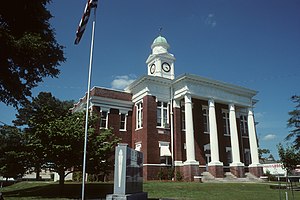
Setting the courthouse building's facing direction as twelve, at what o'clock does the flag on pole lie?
The flag on pole is roughly at 2 o'clock from the courthouse building.

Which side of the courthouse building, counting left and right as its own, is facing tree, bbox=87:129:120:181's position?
right

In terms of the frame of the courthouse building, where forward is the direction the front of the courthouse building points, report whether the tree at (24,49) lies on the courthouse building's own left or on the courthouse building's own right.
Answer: on the courthouse building's own right

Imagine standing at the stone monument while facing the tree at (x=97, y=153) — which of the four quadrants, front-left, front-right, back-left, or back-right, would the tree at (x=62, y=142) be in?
front-left

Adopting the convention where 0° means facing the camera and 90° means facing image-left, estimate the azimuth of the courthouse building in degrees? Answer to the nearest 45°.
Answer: approximately 315°

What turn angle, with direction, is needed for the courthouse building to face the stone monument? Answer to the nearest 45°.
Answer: approximately 45° to its right

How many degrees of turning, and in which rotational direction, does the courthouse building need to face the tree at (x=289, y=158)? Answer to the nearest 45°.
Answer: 0° — it already faces it

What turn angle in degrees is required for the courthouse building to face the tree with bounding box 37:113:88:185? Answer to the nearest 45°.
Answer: approximately 90° to its right
